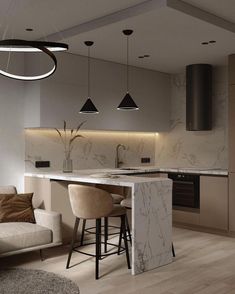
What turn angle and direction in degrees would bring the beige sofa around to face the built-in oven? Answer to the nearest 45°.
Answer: approximately 90° to its left

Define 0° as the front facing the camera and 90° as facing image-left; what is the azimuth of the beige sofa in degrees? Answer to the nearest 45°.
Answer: approximately 315°

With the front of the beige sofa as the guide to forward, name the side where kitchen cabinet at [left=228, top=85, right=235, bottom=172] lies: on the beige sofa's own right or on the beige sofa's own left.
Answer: on the beige sofa's own left

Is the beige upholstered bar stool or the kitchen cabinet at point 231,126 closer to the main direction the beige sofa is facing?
the beige upholstered bar stool

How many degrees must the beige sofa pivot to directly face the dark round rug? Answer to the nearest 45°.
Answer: approximately 45° to its right

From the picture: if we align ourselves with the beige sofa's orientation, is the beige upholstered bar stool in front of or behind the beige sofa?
in front

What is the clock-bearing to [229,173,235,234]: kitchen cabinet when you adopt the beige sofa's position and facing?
The kitchen cabinet is roughly at 10 o'clock from the beige sofa.

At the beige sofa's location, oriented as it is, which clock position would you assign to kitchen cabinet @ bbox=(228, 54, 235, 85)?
The kitchen cabinet is roughly at 10 o'clock from the beige sofa.
